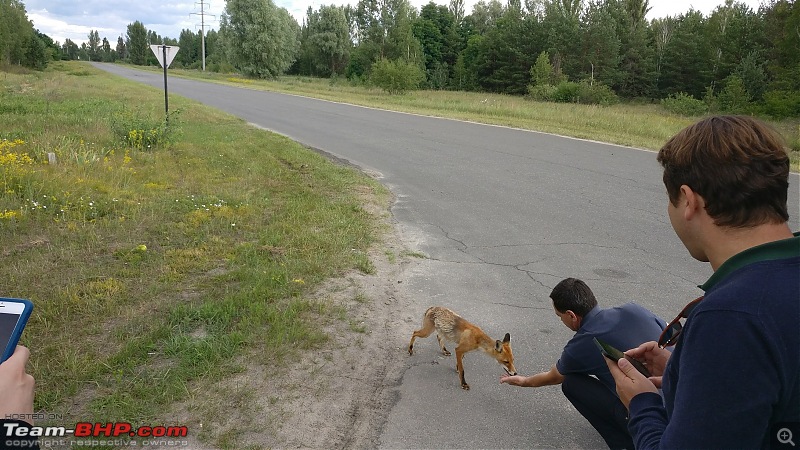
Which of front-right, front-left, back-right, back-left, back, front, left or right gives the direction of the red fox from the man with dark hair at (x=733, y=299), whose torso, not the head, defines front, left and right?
front

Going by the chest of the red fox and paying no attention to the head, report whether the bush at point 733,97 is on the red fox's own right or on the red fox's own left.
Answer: on the red fox's own left

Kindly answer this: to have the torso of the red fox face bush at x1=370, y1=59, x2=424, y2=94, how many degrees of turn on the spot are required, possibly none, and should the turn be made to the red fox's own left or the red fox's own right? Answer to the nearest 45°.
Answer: approximately 135° to the red fox's own left

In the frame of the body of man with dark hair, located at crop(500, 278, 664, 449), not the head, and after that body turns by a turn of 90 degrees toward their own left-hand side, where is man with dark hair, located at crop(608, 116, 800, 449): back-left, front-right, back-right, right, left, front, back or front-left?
front

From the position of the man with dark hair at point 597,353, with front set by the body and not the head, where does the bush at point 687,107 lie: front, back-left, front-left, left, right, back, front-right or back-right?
right

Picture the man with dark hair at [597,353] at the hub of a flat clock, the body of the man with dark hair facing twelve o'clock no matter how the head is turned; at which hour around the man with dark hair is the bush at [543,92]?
The bush is roughly at 3 o'clock from the man with dark hair.

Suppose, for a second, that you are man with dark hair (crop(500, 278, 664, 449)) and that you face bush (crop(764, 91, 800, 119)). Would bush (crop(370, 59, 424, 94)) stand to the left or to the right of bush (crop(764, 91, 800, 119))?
left

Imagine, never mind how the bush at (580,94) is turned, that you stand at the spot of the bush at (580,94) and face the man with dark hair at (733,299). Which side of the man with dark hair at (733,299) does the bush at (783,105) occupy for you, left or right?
left

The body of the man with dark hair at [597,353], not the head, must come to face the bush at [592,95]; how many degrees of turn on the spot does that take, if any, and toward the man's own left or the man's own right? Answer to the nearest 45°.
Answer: approximately 90° to the man's own right

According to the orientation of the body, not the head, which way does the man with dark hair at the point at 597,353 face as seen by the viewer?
to the viewer's left

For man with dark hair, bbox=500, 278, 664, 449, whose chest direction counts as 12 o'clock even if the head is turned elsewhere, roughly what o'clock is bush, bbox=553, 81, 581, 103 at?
The bush is roughly at 3 o'clock from the man with dark hair.

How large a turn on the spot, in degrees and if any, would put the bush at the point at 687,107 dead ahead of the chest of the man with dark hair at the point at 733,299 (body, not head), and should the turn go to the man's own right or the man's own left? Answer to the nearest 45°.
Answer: approximately 45° to the man's own right

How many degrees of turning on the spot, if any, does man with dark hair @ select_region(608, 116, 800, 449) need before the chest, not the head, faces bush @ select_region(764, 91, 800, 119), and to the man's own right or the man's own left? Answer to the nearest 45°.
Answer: approximately 45° to the man's own right

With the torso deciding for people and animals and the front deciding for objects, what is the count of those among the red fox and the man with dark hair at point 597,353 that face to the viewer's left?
1

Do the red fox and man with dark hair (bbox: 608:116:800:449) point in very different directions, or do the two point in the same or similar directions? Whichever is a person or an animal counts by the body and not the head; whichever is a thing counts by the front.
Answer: very different directions

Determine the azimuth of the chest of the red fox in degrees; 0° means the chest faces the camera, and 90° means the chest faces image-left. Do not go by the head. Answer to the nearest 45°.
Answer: approximately 315°

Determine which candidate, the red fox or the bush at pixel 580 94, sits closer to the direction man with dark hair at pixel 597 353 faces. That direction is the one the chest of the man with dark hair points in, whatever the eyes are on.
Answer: the red fox

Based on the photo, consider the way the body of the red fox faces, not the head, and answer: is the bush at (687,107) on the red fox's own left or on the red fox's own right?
on the red fox's own left
